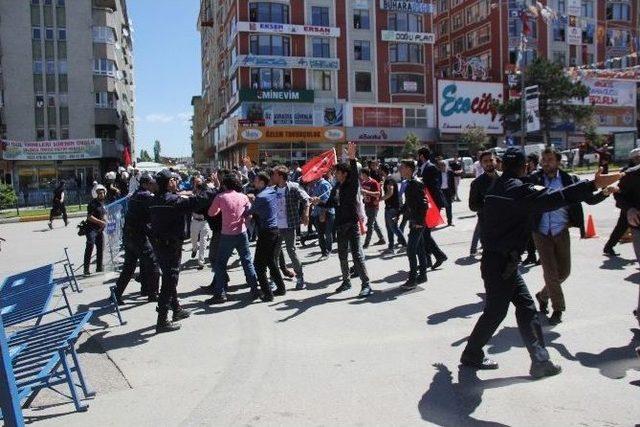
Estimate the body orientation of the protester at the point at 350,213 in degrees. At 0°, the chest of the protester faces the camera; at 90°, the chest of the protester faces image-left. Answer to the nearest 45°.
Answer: approximately 45°

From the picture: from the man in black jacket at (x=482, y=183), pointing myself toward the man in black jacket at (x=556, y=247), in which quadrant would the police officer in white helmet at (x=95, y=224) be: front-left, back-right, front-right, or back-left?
back-right

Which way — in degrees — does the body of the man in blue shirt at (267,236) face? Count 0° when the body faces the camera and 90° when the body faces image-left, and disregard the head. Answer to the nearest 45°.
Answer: approximately 135°

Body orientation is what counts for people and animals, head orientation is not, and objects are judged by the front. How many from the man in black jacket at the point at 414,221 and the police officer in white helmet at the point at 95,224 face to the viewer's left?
1

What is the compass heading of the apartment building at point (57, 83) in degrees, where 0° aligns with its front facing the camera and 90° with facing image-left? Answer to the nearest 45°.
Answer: approximately 0°

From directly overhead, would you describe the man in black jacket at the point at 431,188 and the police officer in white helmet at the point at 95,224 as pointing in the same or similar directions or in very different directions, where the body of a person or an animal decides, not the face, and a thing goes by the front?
very different directions

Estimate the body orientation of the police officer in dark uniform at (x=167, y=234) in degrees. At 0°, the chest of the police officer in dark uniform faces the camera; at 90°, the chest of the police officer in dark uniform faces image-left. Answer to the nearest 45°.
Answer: approximately 225°

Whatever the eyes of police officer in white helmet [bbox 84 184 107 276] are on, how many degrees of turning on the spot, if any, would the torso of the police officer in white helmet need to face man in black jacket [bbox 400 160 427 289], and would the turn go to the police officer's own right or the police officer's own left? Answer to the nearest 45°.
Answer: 0° — they already face them

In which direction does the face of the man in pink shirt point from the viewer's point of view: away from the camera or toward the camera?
away from the camera
